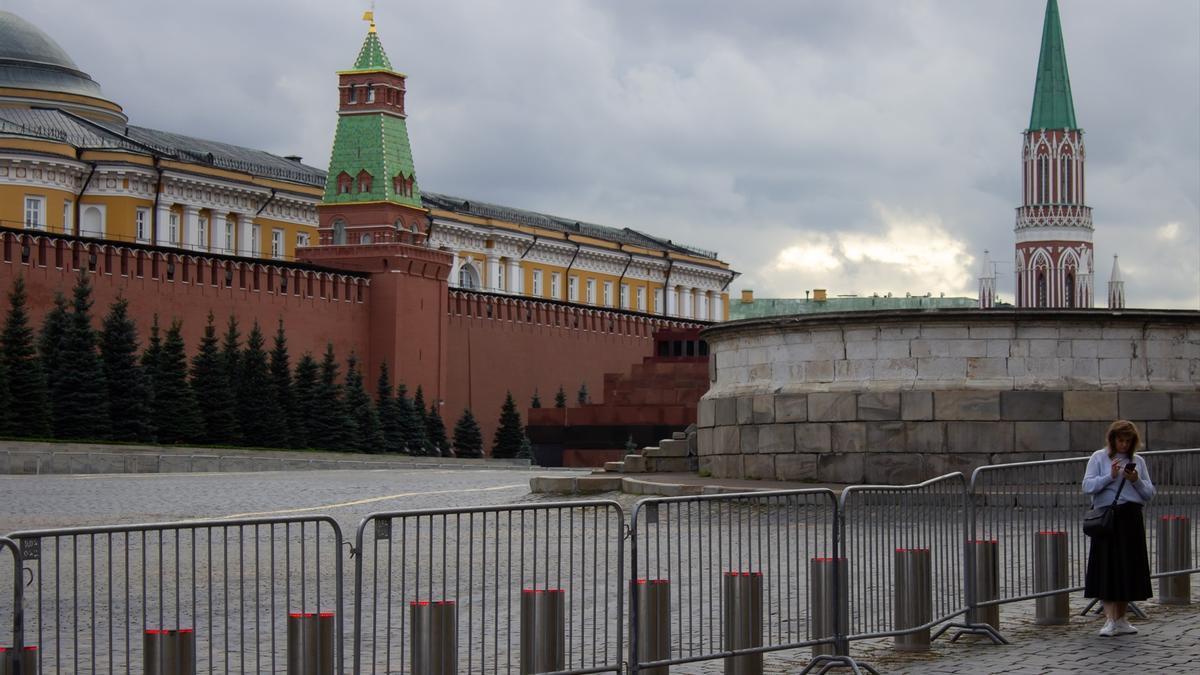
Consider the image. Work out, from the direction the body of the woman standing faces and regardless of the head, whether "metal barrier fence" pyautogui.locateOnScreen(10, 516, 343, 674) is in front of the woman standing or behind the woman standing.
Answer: in front

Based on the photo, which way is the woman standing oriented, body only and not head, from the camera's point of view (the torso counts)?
toward the camera

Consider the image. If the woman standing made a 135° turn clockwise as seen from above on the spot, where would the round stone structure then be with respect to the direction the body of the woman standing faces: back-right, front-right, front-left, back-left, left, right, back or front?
front-right

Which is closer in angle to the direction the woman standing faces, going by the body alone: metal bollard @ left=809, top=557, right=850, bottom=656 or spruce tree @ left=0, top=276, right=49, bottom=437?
the metal bollard

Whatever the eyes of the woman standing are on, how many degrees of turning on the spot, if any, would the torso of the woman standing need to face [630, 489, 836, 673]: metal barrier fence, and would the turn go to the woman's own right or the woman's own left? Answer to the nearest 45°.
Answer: approximately 45° to the woman's own right

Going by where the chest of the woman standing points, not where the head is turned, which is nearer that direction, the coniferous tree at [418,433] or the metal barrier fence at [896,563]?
the metal barrier fence

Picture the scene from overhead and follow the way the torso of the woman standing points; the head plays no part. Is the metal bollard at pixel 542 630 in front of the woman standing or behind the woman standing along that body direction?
in front

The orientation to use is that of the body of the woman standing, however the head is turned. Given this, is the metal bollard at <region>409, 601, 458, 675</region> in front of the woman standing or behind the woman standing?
in front

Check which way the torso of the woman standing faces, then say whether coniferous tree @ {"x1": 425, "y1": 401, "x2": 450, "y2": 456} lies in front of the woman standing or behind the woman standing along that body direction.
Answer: behind

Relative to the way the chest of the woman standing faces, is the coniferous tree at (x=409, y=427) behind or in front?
behind

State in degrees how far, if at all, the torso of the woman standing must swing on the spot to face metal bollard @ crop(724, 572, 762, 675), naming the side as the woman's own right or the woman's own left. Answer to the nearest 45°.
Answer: approximately 45° to the woman's own right

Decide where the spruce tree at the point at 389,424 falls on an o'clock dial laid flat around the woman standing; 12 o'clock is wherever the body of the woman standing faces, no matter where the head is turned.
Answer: The spruce tree is roughly at 5 o'clock from the woman standing.

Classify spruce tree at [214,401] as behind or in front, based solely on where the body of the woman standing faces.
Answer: behind
